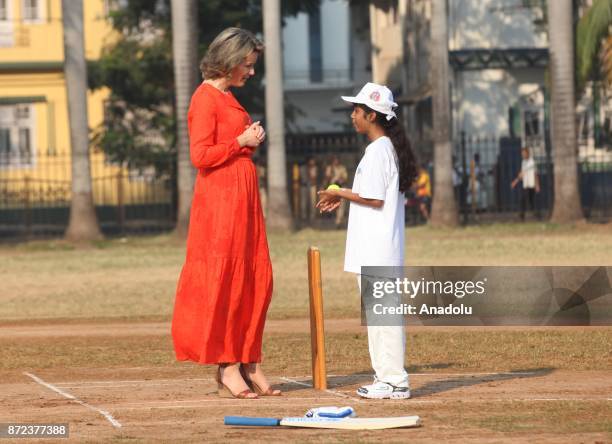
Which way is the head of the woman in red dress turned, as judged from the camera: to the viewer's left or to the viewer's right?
to the viewer's right

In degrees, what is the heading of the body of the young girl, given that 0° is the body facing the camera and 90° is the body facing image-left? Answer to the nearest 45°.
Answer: approximately 90°

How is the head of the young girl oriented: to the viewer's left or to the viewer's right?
to the viewer's left
